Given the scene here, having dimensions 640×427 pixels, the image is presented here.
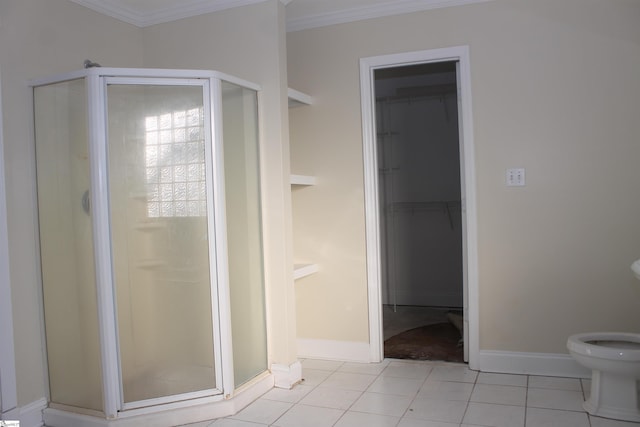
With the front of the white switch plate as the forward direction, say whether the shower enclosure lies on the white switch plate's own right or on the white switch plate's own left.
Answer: on the white switch plate's own right

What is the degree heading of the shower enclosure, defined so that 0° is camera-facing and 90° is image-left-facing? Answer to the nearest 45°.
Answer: approximately 0°

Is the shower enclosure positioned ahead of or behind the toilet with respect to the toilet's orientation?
ahead

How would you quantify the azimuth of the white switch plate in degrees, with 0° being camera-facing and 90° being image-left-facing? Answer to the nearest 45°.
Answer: approximately 0°

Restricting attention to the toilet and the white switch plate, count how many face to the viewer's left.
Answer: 1

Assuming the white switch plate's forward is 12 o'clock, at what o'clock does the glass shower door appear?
The glass shower door is roughly at 2 o'clock from the white switch plate.

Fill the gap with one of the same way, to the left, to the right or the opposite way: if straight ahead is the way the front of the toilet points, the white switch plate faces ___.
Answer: to the left

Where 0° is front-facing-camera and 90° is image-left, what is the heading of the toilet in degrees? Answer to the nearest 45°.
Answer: approximately 90°

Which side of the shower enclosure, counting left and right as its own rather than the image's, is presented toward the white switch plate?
left

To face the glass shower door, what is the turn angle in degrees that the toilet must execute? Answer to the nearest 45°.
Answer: approximately 45° to its left
